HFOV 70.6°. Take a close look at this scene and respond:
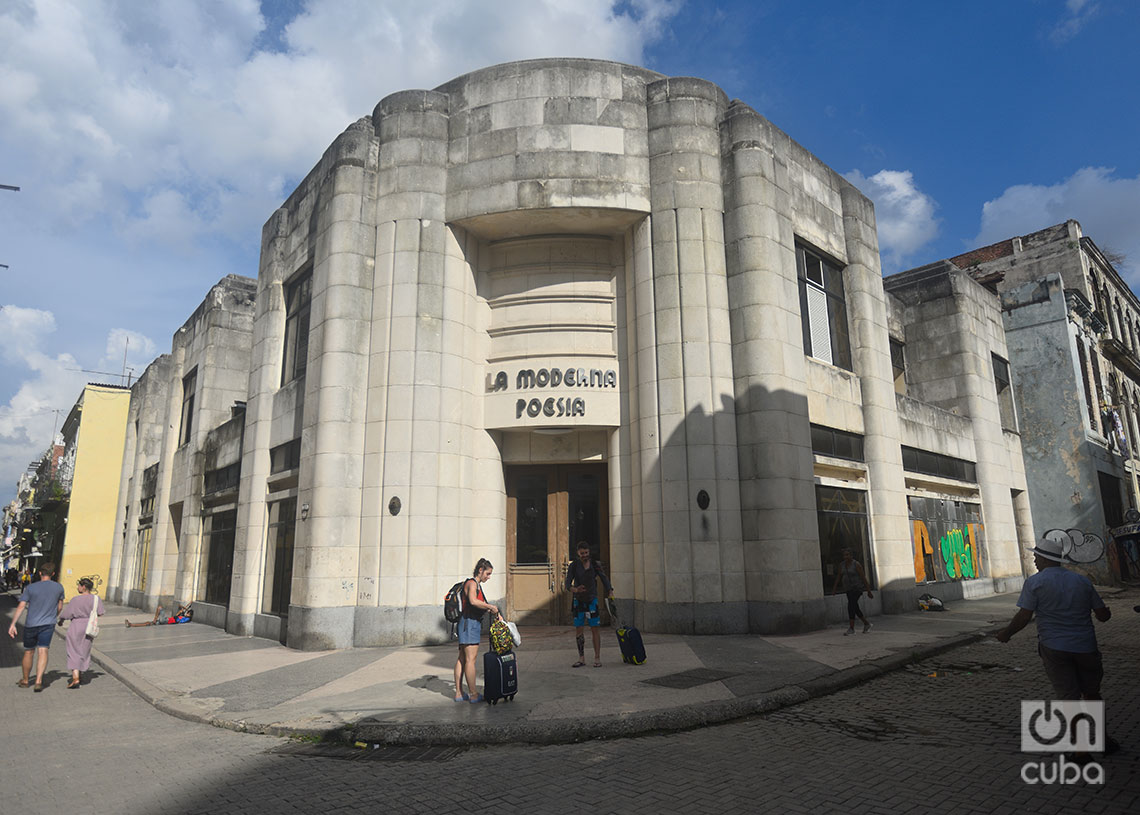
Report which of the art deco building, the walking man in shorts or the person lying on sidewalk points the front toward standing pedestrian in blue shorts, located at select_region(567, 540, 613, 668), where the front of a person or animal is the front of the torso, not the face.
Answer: the art deco building

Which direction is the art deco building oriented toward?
toward the camera

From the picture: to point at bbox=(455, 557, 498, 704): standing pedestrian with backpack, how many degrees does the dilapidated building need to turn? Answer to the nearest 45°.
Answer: approximately 45° to its right

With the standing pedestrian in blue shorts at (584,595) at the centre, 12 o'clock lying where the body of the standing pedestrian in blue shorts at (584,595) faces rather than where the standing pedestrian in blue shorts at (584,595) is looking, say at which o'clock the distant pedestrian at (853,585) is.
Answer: the distant pedestrian at (853,585) is roughly at 8 o'clock from the standing pedestrian in blue shorts at (584,595).

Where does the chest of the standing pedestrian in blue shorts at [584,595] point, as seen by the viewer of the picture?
toward the camera

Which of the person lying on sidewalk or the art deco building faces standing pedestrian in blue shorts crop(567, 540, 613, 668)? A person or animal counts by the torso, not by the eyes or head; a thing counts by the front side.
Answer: the art deco building

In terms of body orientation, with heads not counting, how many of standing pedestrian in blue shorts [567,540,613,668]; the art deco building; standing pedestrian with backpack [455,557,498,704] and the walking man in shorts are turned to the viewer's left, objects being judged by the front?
0

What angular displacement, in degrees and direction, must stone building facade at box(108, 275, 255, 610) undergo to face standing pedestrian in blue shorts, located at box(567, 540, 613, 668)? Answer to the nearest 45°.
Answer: approximately 45° to its left

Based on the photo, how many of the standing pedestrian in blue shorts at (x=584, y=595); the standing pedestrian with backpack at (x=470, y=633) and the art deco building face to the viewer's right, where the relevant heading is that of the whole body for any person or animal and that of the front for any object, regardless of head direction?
1
